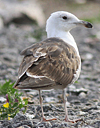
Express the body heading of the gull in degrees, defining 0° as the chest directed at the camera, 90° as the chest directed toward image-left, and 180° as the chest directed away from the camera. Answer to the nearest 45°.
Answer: approximately 225°

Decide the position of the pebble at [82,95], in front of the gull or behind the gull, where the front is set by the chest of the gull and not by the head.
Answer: in front
